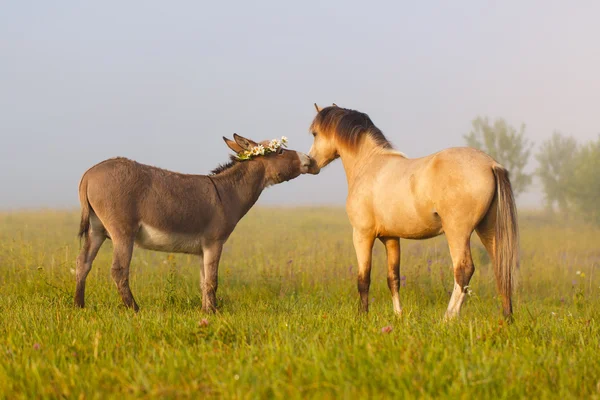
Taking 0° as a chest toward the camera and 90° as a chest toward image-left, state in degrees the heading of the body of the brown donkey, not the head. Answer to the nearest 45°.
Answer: approximately 270°

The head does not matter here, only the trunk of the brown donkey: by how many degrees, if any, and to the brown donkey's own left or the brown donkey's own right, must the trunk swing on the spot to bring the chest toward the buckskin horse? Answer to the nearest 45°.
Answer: approximately 45° to the brown donkey's own right

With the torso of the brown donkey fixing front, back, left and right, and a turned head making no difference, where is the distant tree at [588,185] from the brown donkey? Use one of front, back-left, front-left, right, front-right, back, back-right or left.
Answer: front-left
